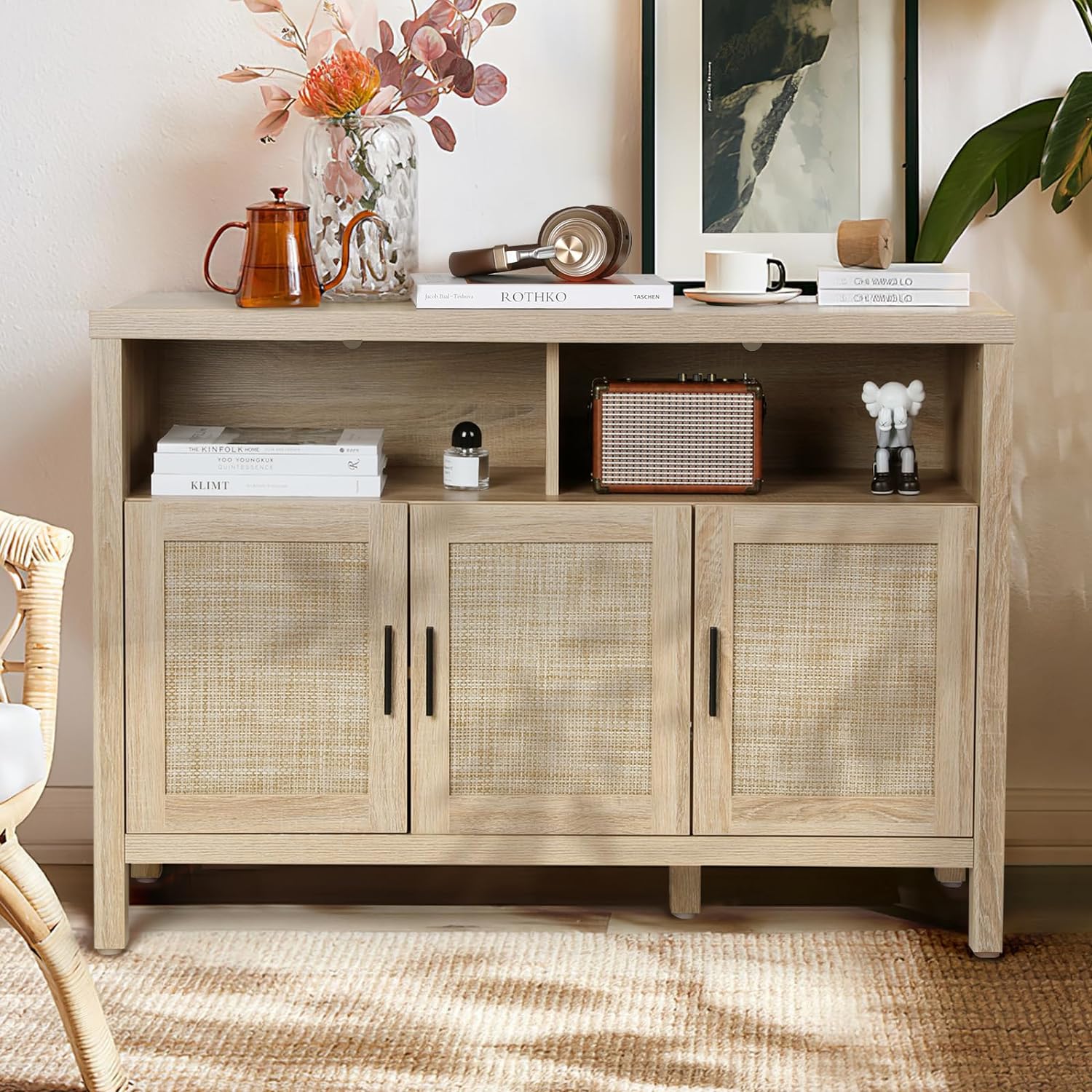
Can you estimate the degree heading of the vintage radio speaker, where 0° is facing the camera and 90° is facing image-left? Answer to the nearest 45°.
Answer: approximately 0°

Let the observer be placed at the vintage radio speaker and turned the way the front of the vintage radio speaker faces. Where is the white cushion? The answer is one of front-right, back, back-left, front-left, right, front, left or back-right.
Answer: front-right

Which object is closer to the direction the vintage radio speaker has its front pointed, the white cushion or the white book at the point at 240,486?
the white cushion

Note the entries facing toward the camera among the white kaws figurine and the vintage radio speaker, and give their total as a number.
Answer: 2

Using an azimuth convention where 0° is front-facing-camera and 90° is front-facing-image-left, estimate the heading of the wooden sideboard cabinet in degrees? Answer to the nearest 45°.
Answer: approximately 0°
